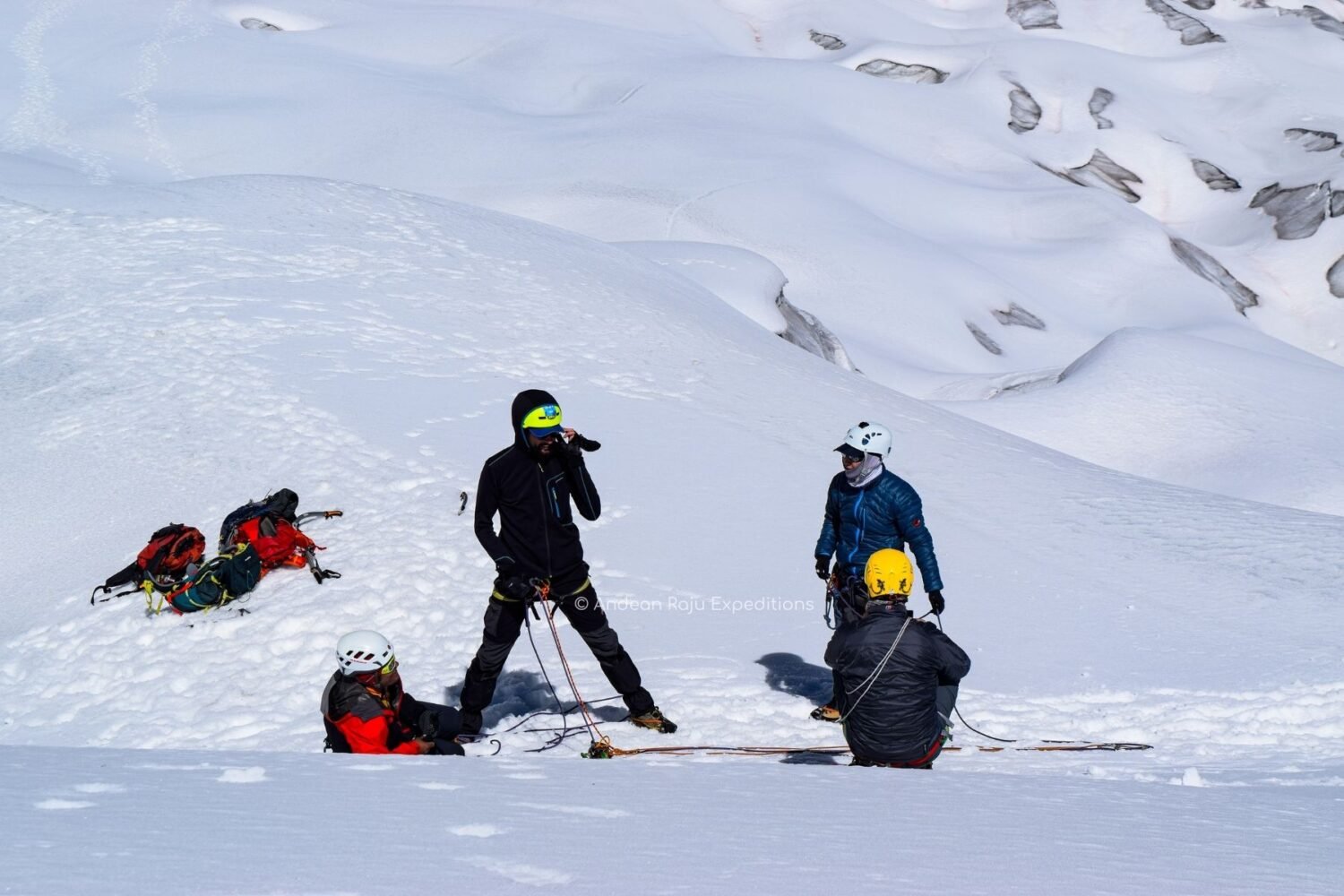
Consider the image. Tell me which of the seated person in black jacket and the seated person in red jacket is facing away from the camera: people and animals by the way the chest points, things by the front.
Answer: the seated person in black jacket

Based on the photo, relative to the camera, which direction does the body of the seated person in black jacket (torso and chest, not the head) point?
away from the camera

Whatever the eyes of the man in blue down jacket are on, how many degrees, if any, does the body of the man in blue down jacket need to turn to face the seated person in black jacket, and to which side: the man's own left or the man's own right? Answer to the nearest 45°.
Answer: approximately 45° to the man's own left

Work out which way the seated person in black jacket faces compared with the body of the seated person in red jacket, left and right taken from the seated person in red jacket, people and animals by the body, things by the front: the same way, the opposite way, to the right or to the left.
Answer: to the left

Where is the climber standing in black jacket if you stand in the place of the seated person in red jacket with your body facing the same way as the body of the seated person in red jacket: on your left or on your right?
on your left

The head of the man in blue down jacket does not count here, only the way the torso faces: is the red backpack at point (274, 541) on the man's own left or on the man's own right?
on the man's own right

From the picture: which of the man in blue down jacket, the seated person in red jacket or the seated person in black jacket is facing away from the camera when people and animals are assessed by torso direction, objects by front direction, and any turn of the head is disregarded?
the seated person in black jacket

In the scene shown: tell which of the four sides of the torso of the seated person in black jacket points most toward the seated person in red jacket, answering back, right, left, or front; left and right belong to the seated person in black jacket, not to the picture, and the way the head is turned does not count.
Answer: left

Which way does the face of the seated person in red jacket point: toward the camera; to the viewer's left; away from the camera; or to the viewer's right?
to the viewer's right

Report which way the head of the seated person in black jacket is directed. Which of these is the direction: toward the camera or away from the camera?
away from the camera

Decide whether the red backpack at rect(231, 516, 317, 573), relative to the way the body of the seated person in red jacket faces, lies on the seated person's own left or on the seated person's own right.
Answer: on the seated person's own left

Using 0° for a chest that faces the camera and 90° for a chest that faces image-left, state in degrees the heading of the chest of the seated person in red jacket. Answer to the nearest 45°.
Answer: approximately 270°

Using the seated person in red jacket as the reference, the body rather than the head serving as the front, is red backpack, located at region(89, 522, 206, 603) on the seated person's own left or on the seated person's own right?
on the seated person's own left

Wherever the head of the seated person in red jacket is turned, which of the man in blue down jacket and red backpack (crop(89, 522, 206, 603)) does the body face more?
the man in blue down jacket
